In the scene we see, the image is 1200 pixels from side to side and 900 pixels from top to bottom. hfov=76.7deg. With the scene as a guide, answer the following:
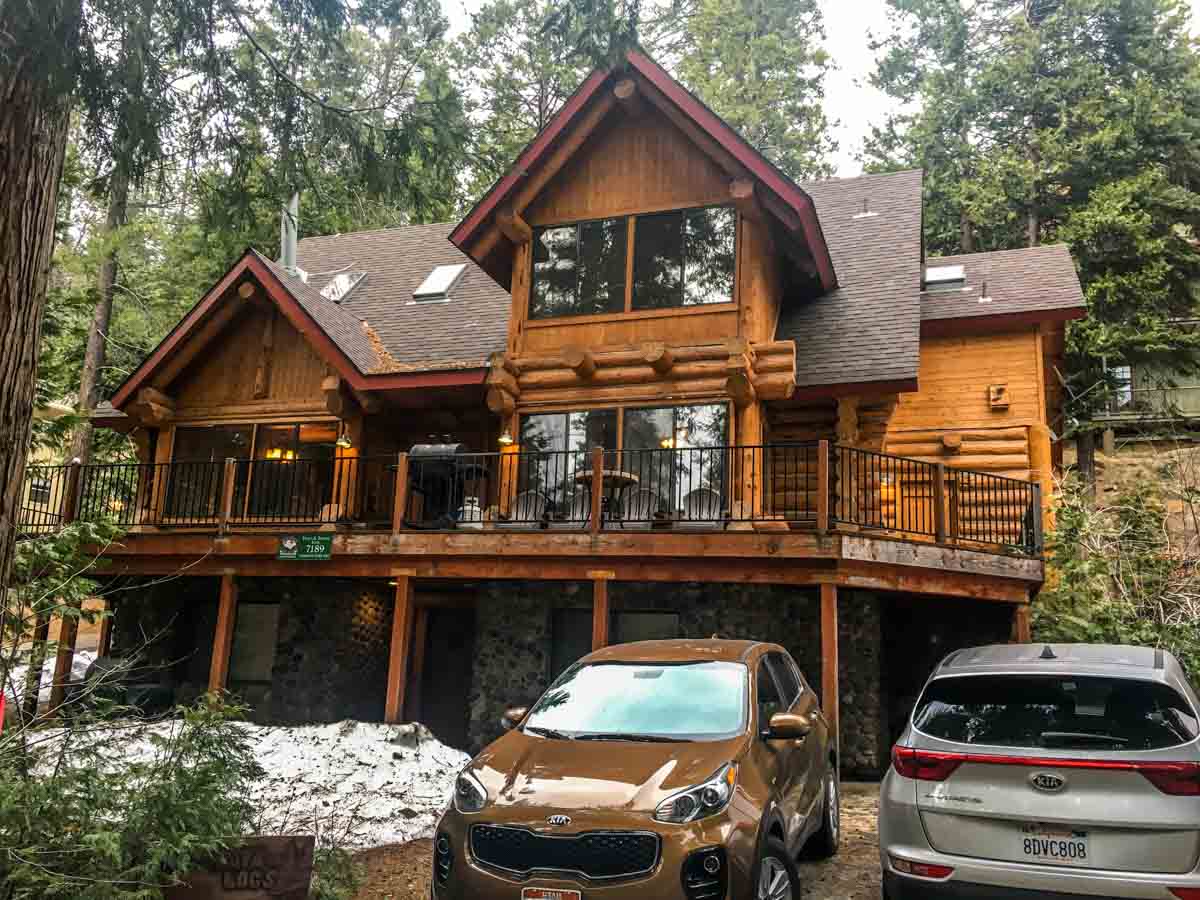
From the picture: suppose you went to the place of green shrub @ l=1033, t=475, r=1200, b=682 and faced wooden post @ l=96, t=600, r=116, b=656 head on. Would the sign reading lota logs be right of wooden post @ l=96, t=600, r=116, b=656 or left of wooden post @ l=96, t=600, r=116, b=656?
left

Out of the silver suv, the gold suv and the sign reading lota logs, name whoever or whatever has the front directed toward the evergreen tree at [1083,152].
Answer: the silver suv

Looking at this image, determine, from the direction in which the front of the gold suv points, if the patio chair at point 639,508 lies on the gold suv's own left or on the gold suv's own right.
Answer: on the gold suv's own right

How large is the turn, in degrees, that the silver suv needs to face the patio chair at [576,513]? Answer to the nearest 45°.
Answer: approximately 45° to its left

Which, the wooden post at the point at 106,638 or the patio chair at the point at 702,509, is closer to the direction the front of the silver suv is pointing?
the patio chair

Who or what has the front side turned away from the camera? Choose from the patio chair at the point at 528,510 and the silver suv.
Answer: the silver suv

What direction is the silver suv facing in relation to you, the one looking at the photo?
facing away from the viewer

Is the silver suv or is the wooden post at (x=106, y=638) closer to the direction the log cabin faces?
the silver suv
